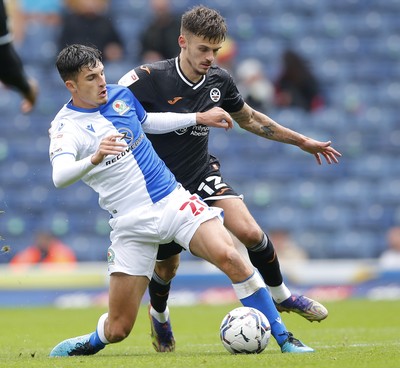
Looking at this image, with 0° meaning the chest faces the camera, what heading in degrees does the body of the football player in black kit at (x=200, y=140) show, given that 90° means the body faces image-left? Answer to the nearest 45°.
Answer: approximately 315°

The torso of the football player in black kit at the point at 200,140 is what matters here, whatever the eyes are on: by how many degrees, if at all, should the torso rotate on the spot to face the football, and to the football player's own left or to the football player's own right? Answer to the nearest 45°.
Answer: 0° — they already face it
